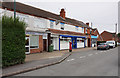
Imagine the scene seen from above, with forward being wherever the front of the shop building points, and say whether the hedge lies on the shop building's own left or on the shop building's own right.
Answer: on the shop building's own right

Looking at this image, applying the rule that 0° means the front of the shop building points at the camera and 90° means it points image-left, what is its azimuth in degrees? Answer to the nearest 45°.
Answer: approximately 315°
